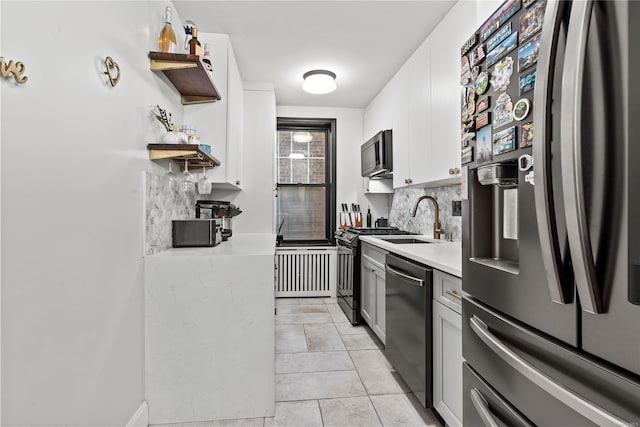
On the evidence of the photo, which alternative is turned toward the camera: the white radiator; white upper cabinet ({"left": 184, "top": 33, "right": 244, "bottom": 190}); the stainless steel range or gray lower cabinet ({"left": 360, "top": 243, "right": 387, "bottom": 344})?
the white radiator

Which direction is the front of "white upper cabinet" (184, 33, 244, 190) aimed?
to the viewer's right

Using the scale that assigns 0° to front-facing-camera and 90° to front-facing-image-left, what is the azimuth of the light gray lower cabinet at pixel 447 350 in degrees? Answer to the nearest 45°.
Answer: approximately 45°

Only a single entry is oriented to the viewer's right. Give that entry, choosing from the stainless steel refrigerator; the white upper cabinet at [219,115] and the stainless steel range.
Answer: the white upper cabinet

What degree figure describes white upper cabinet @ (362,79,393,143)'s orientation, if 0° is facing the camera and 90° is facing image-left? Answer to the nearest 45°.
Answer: approximately 90°

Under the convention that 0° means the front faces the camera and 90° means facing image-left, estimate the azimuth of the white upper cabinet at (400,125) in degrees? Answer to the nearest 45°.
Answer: approximately 90°

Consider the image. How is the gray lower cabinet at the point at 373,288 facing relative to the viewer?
to the viewer's left
